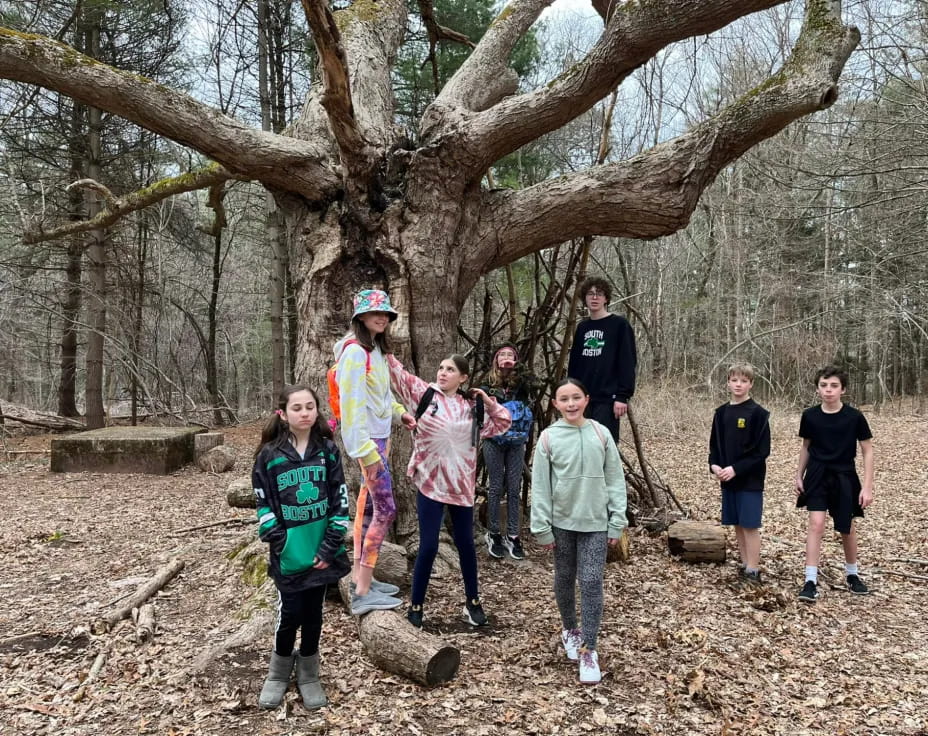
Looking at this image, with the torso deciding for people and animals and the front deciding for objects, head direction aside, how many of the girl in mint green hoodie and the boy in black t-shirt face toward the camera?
2

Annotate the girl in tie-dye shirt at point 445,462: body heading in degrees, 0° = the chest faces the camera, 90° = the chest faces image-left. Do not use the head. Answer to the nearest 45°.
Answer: approximately 0°

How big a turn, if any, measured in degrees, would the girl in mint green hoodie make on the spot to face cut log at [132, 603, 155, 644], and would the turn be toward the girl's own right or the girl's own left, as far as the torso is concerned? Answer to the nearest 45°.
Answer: approximately 90° to the girl's own right

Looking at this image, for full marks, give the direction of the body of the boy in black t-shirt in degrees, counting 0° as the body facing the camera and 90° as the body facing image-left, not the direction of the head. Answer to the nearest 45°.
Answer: approximately 0°

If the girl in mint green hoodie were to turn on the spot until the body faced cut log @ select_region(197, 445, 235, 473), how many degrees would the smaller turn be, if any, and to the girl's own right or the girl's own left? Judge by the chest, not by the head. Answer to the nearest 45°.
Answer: approximately 135° to the girl's own right

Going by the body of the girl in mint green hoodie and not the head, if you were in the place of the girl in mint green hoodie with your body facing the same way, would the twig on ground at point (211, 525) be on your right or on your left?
on your right

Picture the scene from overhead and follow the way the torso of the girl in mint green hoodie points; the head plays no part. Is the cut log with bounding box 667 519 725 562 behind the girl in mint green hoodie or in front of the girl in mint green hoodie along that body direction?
behind
